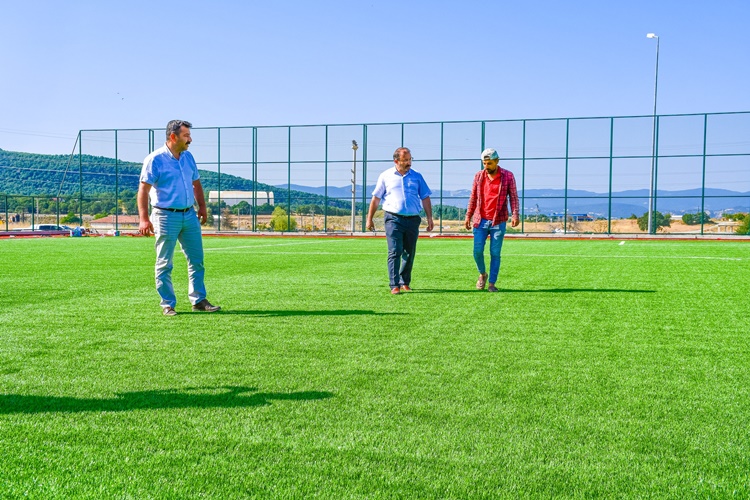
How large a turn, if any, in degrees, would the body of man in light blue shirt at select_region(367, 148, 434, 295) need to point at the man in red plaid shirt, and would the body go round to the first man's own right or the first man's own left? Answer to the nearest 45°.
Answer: approximately 90° to the first man's own left

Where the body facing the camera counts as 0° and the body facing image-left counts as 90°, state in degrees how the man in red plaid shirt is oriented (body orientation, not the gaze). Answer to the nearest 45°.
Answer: approximately 0°

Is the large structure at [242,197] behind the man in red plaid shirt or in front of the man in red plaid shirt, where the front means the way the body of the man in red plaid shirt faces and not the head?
behind

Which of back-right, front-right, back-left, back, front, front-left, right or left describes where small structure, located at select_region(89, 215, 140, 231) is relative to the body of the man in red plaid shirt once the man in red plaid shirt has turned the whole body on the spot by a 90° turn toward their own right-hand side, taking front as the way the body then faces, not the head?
front-right

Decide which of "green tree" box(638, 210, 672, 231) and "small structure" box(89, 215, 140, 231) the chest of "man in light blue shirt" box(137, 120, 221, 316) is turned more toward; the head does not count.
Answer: the green tree

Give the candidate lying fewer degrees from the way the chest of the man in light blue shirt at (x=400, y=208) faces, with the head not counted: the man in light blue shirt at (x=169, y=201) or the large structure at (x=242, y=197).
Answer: the man in light blue shirt

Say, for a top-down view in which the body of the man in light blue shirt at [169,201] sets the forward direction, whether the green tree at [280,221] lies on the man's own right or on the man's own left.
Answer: on the man's own left

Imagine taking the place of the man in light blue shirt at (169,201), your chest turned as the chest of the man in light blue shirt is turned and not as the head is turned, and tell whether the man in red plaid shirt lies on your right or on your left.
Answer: on your left

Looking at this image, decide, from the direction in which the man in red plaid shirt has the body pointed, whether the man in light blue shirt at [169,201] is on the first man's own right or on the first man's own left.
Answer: on the first man's own right

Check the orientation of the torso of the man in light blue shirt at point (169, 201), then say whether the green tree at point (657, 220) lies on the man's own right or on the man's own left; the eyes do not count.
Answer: on the man's own left

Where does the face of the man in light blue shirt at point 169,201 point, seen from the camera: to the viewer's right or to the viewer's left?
to the viewer's right

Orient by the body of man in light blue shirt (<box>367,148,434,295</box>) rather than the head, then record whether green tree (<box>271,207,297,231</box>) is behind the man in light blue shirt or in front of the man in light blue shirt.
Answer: behind
